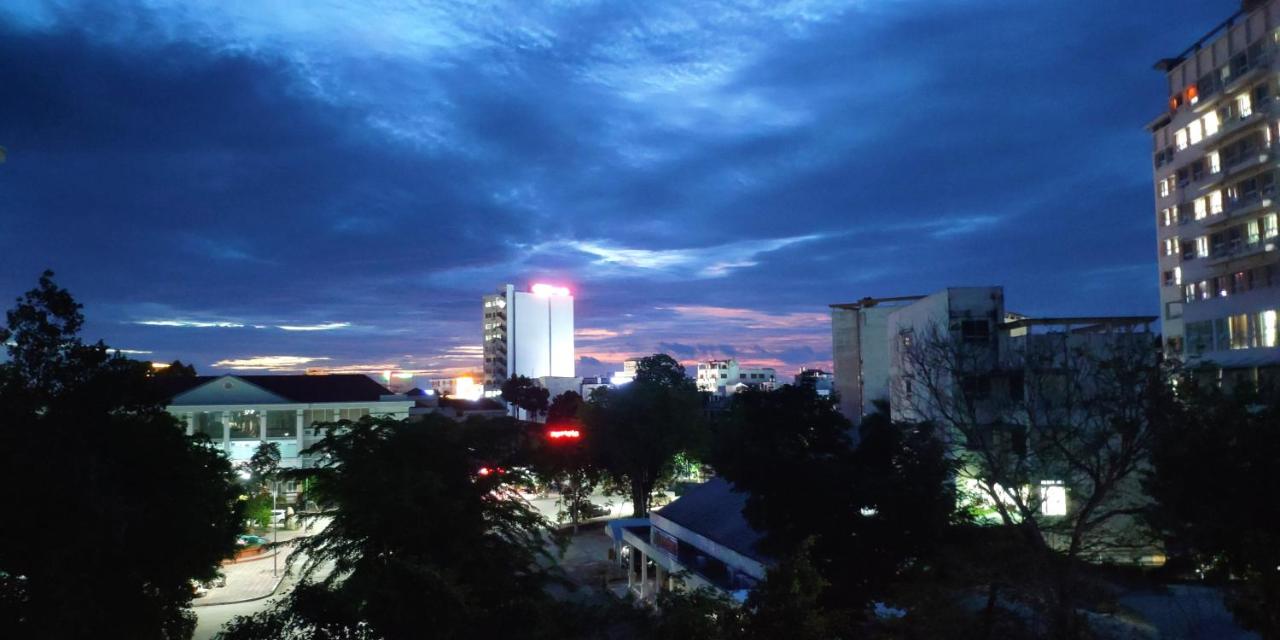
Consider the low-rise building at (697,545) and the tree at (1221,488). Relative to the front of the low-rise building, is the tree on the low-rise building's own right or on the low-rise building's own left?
on the low-rise building's own left

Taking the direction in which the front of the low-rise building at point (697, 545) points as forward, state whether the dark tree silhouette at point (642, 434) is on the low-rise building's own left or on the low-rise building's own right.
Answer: on the low-rise building's own right

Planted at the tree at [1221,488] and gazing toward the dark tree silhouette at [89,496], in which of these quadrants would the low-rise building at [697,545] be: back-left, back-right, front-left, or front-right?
front-right

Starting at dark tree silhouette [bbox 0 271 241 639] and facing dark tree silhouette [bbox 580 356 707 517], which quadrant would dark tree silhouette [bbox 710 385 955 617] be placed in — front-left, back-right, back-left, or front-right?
front-right

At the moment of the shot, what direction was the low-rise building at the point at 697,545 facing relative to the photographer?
facing the viewer and to the left of the viewer

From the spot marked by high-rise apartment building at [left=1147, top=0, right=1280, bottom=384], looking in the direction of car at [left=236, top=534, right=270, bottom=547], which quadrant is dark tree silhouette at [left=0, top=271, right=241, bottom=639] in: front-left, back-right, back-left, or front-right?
front-left

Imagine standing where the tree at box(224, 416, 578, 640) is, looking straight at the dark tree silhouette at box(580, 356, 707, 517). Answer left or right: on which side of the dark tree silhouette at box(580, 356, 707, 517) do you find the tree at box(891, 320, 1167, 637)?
right

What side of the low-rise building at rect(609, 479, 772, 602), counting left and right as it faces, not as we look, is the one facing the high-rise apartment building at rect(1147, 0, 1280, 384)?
back

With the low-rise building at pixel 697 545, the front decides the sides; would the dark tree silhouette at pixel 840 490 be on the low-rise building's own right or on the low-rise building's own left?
on the low-rise building's own left
